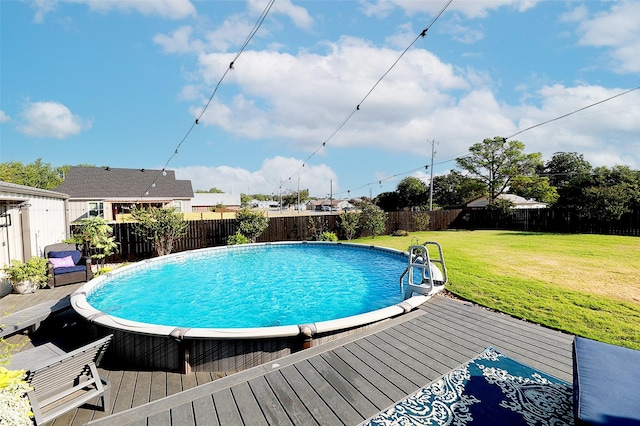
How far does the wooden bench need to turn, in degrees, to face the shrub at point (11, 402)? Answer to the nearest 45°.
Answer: approximately 135° to its left

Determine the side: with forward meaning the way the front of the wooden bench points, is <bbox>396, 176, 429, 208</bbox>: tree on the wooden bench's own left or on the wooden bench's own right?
on the wooden bench's own right
